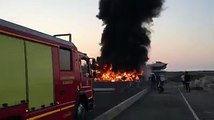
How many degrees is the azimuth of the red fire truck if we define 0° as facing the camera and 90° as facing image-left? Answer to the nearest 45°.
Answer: approximately 225°
